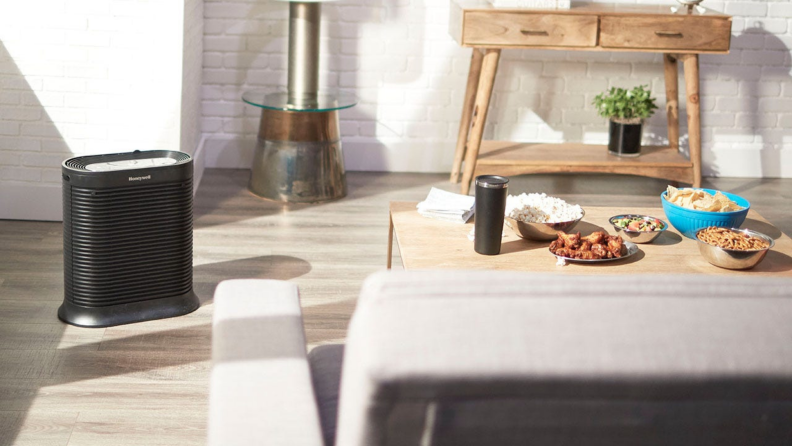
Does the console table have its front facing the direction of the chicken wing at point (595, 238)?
yes

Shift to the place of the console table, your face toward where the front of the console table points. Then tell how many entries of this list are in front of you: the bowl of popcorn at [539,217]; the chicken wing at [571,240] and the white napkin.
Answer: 3

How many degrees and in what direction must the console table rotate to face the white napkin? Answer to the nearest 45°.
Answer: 0° — it already faces it

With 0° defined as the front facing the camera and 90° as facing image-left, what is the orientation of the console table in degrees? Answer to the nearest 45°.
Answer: approximately 0°

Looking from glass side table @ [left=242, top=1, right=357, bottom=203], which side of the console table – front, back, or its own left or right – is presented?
right

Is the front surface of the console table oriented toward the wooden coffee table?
yes

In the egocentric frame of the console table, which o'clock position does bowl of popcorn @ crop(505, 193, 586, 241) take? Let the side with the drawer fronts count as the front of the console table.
The bowl of popcorn is roughly at 12 o'clock from the console table.

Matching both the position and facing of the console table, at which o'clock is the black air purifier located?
The black air purifier is roughly at 1 o'clock from the console table.

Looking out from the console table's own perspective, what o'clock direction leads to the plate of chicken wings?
The plate of chicken wings is roughly at 12 o'clock from the console table.

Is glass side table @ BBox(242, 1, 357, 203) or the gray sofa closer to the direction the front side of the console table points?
the gray sofa

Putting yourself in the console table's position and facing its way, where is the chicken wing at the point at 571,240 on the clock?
The chicken wing is roughly at 12 o'clock from the console table.

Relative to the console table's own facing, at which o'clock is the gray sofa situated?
The gray sofa is roughly at 12 o'clock from the console table.
